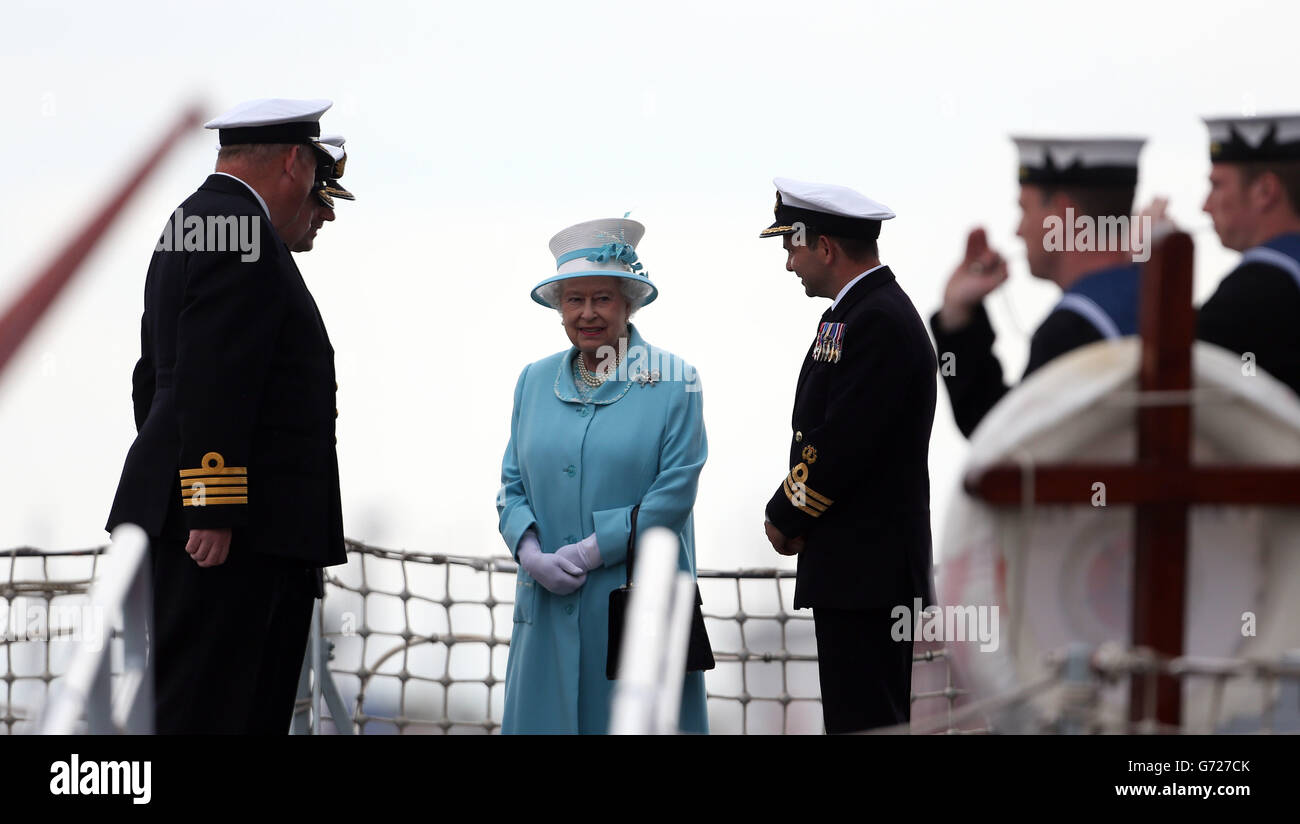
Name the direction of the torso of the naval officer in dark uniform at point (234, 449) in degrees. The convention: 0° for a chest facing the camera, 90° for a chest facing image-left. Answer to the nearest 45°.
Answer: approximately 225°

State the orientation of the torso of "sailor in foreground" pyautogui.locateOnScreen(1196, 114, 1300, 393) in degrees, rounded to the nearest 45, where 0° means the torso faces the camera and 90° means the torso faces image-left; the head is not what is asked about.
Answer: approximately 90°

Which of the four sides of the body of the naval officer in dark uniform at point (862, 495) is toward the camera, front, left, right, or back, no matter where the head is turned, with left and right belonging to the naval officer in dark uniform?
left

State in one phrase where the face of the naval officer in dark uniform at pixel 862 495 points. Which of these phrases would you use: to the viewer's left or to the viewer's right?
to the viewer's left

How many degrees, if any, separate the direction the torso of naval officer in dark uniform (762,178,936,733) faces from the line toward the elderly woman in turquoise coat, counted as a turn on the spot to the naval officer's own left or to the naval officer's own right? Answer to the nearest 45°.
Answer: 0° — they already face them

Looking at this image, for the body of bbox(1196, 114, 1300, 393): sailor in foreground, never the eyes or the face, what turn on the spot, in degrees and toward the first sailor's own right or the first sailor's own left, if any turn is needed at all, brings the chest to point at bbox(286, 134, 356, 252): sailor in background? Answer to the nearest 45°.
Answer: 0° — they already face them

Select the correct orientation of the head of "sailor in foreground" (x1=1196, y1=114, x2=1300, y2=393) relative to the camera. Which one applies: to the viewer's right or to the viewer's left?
to the viewer's left

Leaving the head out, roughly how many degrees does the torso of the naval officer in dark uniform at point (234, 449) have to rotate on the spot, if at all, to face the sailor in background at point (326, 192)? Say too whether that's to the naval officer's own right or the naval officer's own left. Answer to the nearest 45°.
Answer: approximately 45° to the naval officer's own left

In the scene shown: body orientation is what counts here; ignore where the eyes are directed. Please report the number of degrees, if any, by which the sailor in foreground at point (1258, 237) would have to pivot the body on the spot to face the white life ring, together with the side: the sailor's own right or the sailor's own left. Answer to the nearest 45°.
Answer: approximately 90° to the sailor's own left
